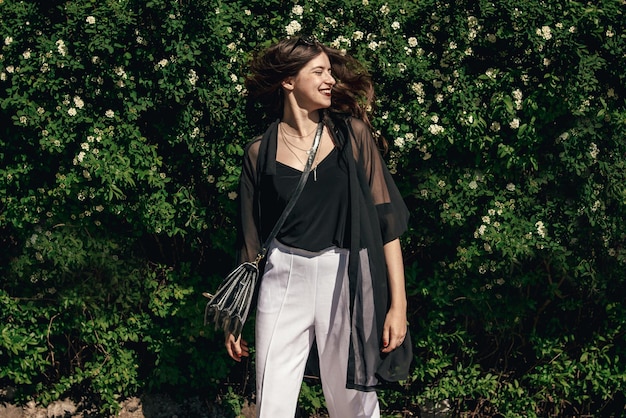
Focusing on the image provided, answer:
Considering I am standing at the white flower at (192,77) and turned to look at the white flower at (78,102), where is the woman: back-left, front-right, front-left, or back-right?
back-left

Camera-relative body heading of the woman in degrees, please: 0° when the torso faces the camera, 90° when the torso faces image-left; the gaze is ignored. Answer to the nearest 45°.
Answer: approximately 0°

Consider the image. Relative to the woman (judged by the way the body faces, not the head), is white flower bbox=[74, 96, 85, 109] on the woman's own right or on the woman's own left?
on the woman's own right

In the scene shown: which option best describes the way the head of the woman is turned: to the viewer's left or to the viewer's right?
to the viewer's right

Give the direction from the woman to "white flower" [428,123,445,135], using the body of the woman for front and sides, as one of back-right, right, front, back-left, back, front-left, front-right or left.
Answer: back-left

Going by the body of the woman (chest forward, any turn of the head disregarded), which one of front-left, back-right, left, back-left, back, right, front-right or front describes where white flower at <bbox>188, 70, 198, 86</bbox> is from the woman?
back-right

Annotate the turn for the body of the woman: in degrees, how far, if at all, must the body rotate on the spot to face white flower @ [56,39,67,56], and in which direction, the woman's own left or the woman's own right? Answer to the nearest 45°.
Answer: approximately 135° to the woman's own right

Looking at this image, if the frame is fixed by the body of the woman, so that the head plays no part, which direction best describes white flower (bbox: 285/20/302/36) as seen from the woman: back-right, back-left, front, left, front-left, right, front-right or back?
back

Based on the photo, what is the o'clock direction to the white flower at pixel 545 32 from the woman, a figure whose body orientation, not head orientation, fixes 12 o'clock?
The white flower is roughly at 8 o'clock from the woman.
